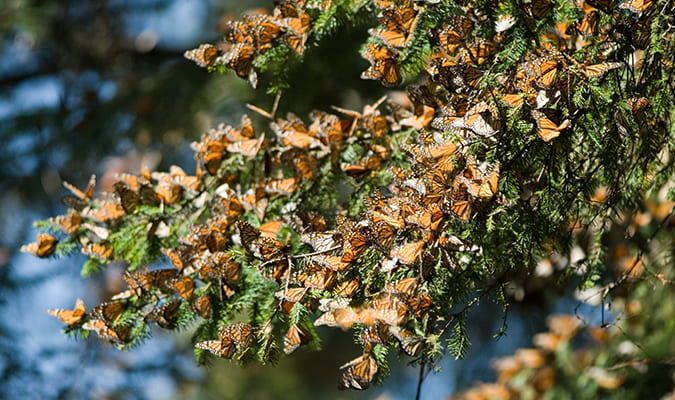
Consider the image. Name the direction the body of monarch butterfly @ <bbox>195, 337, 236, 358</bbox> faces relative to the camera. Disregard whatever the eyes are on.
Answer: to the viewer's right
